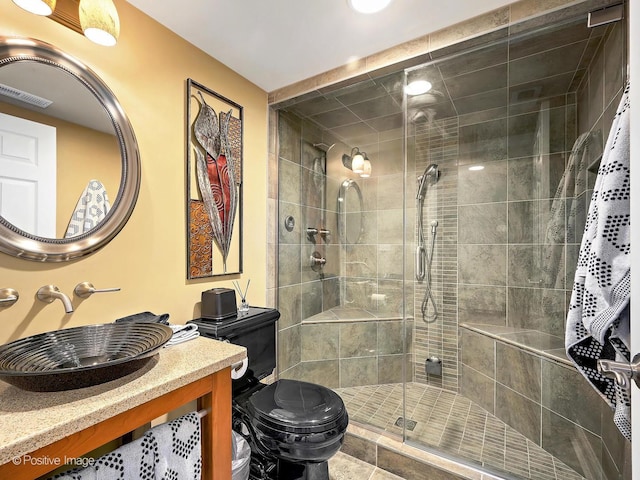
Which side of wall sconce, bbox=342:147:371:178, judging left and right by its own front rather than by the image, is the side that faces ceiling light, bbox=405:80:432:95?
front

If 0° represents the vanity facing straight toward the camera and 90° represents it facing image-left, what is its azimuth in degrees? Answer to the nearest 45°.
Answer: approximately 315°

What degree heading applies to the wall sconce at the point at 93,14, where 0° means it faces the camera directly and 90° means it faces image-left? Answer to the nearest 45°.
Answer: approximately 315°

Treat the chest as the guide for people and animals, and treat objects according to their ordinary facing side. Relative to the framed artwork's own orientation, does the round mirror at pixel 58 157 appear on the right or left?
on its right

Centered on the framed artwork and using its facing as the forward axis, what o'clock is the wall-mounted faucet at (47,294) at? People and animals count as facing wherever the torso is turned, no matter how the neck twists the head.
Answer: The wall-mounted faucet is roughly at 3 o'clock from the framed artwork.

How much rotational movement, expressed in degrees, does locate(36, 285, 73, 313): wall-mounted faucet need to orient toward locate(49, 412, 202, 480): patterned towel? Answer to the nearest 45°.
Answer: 0° — it already faces it

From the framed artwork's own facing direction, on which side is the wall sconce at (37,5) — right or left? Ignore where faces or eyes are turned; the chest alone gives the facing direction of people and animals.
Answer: on its right
